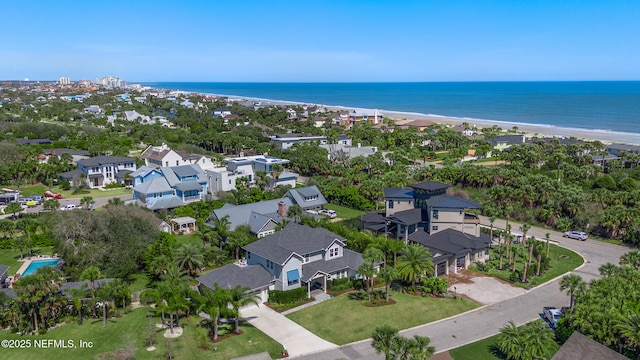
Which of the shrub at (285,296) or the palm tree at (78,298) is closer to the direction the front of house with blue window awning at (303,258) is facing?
the shrub

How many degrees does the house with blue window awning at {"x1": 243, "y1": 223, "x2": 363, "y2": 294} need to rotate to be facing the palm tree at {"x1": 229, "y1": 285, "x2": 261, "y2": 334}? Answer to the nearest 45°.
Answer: approximately 90° to its right

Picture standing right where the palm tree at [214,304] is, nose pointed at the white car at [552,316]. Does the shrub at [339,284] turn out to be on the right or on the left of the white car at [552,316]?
left

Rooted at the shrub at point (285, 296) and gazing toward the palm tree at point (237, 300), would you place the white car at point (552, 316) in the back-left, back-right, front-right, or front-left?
back-left

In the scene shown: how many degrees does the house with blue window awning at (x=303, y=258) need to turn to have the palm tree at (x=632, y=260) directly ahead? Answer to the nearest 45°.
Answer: approximately 45° to its left

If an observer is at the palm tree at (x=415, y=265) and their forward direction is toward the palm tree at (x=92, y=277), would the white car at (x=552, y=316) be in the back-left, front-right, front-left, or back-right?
back-left

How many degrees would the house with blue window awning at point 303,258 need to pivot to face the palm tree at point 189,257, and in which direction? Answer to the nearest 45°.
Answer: approximately 135° to its right

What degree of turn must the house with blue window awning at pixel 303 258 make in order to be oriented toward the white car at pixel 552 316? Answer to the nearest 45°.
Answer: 0° — it already faces it

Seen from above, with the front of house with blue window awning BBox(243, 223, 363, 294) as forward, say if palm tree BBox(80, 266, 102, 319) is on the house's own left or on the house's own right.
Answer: on the house's own right

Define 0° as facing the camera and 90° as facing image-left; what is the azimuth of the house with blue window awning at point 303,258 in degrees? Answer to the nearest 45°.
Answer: approximately 315°
